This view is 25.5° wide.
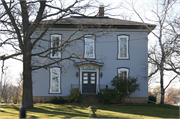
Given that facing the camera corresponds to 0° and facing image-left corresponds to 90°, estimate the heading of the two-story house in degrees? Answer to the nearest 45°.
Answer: approximately 0°
